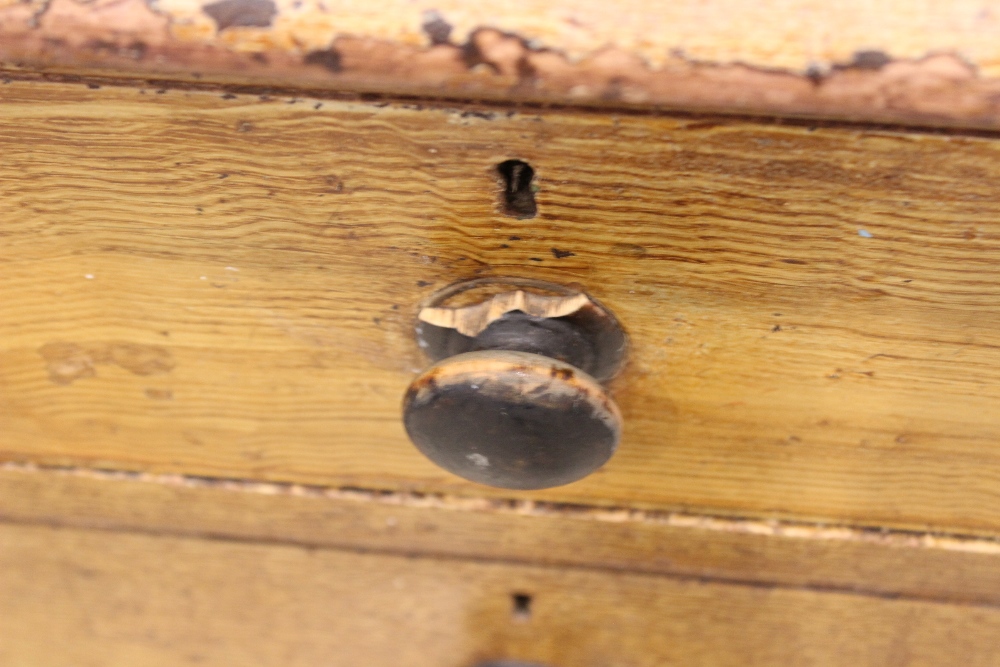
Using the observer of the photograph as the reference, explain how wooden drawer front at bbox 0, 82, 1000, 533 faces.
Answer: facing the viewer
